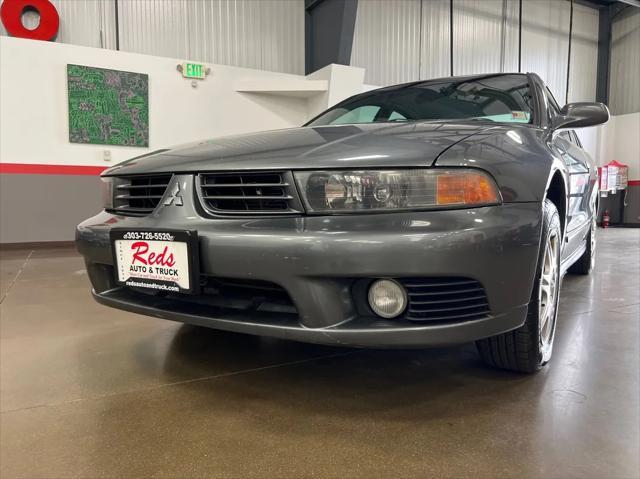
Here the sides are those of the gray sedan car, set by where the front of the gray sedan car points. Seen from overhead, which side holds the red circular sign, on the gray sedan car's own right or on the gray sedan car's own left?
on the gray sedan car's own right

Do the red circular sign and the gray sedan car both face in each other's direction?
no

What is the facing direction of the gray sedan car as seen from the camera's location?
facing the viewer and to the left of the viewer

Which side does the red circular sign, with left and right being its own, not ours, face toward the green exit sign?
left

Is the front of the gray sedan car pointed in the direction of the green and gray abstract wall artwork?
no

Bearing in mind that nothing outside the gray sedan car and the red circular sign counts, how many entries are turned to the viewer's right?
0

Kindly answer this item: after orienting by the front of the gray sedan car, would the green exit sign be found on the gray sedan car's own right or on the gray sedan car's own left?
on the gray sedan car's own right

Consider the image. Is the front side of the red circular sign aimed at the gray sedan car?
yes

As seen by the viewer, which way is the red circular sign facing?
toward the camera
